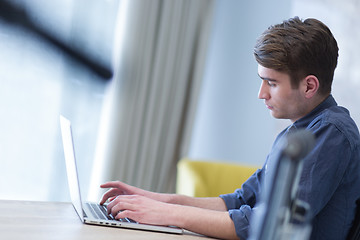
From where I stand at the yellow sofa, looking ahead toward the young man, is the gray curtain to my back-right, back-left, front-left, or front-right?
back-right

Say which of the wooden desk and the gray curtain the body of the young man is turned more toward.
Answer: the wooden desk

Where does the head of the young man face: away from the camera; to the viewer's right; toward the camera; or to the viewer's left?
to the viewer's left

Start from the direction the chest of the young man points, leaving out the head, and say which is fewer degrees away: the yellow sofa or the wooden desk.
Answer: the wooden desk

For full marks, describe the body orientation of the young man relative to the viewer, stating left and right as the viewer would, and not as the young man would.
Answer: facing to the left of the viewer

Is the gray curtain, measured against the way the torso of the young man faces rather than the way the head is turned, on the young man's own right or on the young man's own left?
on the young man's own right

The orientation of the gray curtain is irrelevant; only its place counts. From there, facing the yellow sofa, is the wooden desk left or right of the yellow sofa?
right

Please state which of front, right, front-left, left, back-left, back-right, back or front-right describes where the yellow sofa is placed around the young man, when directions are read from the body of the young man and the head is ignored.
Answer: right

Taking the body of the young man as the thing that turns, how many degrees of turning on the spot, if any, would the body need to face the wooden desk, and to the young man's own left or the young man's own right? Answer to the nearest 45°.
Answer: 0° — they already face it
